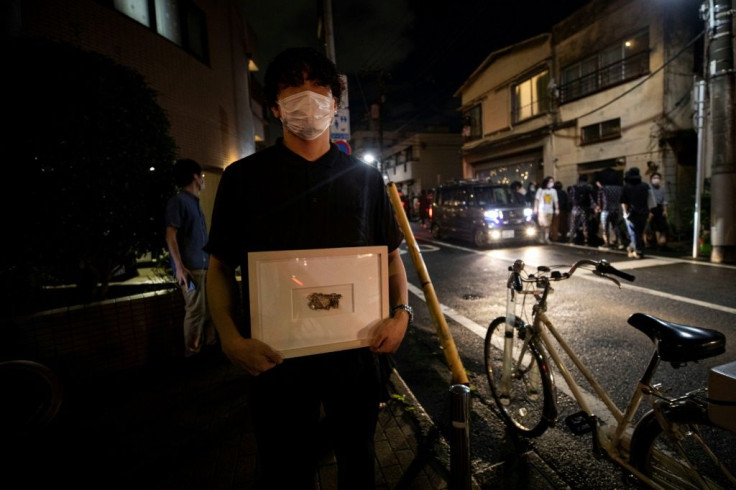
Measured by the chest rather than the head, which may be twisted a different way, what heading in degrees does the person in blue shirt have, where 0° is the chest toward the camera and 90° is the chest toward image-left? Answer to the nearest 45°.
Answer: approximately 315°

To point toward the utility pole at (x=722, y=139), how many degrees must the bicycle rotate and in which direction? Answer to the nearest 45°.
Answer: approximately 45° to its right

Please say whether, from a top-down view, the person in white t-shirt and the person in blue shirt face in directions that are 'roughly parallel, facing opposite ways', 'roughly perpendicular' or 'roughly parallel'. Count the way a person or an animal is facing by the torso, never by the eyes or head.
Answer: roughly perpendicular

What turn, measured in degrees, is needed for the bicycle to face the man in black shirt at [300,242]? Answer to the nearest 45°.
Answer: approximately 90° to its left

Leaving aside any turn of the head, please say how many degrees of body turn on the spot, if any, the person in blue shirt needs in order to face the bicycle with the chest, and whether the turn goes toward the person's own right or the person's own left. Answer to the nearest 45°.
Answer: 0° — they already face it

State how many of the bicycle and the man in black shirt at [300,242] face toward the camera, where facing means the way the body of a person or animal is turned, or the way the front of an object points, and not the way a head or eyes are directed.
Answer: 1

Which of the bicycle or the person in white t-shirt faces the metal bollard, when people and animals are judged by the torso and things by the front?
the person in white t-shirt

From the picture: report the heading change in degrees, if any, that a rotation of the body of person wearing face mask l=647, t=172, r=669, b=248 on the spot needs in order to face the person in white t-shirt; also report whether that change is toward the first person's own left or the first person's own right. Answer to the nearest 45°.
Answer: approximately 45° to the first person's own right

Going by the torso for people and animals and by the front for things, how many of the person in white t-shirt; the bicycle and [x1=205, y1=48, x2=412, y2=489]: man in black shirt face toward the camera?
2
